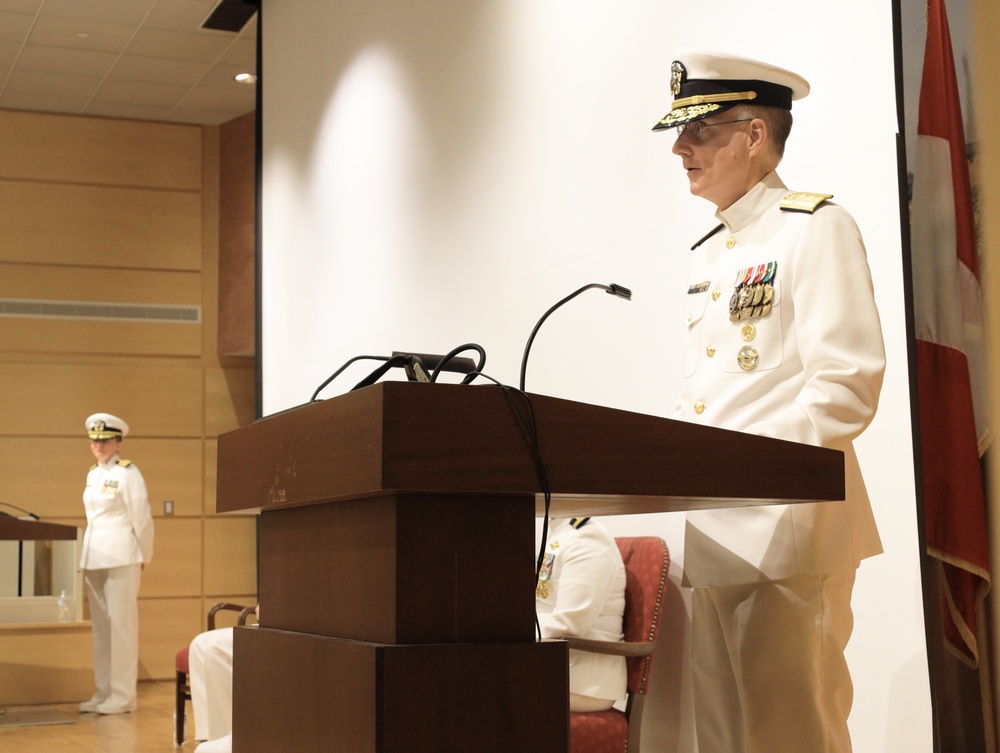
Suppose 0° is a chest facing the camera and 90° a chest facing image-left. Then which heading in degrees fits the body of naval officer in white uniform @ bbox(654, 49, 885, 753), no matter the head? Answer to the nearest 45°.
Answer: approximately 45°

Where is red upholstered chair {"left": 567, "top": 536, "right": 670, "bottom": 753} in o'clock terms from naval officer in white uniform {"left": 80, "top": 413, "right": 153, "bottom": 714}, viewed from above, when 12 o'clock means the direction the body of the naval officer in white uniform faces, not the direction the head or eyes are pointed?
The red upholstered chair is roughly at 10 o'clock from the naval officer in white uniform.

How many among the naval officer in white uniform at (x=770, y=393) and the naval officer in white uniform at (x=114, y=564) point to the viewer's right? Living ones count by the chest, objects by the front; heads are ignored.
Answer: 0

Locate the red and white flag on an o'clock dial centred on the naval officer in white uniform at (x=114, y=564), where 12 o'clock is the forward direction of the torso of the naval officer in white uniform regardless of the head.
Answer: The red and white flag is roughly at 10 o'clock from the naval officer in white uniform.

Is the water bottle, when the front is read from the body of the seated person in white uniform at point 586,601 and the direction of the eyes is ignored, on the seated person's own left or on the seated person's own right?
on the seated person's own right

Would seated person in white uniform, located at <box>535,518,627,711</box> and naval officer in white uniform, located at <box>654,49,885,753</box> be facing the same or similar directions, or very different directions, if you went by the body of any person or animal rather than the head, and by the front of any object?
same or similar directions

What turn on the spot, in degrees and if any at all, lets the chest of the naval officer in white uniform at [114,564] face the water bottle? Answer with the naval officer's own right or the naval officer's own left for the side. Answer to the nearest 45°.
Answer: approximately 90° to the naval officer's own right

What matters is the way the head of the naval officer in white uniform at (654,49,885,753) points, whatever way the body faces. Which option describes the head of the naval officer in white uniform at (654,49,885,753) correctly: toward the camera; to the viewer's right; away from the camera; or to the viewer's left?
to the viewer's left

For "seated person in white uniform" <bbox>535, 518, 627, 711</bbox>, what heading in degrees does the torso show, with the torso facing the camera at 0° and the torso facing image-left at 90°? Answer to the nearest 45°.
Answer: approximately 45°

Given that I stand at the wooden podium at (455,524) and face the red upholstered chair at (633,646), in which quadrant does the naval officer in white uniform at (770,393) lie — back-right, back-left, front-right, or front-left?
front-right

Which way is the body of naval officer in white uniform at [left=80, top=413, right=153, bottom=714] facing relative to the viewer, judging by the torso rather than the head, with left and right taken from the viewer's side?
facing the viewer and to the left of the viewer
